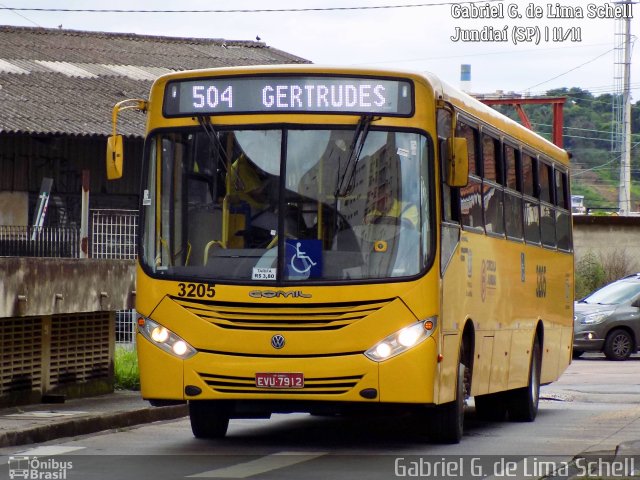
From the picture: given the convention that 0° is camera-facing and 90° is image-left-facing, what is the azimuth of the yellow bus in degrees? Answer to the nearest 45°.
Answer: approximately 0°

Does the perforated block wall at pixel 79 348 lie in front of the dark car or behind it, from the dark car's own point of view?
in front

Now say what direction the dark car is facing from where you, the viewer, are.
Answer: facing the viewer and to the left of the viewer

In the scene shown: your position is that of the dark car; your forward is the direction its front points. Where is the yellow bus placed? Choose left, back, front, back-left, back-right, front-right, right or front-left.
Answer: front-left

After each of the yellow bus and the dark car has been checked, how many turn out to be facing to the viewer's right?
0

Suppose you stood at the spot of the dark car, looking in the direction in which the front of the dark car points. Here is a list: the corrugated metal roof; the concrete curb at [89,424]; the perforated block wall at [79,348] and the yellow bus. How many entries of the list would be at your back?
0

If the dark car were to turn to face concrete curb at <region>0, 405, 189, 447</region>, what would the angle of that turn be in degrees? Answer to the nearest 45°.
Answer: approximately 45° to its left
